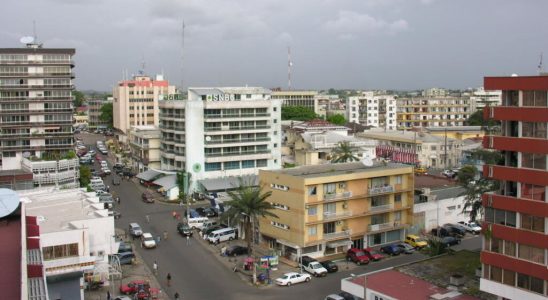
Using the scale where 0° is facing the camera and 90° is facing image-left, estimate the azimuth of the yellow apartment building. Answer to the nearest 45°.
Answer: approximately 315°

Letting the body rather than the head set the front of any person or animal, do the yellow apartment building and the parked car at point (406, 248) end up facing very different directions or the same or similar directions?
same or similar directions

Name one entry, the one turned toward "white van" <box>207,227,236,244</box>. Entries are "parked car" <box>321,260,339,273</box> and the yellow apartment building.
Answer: the parked car

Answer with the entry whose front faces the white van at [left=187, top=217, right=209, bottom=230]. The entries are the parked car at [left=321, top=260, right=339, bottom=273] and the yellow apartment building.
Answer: the parked car

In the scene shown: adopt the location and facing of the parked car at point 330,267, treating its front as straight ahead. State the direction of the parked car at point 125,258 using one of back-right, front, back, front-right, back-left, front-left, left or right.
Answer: back-right
